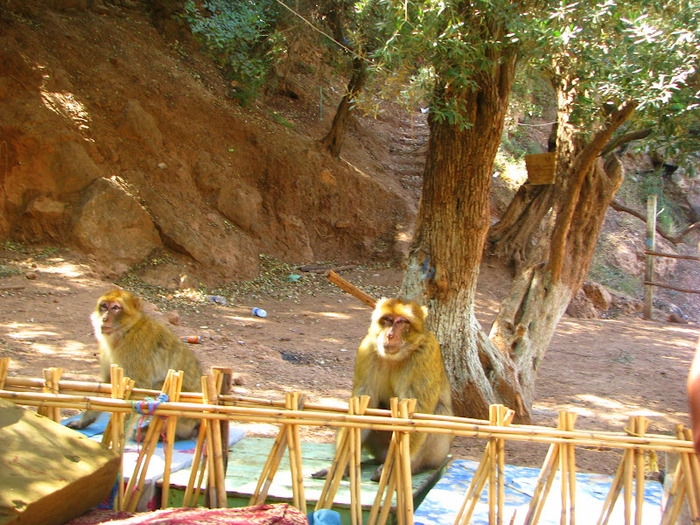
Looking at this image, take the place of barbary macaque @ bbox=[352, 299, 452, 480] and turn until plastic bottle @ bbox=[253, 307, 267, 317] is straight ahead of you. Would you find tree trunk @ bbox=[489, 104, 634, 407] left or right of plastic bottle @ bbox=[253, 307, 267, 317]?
right

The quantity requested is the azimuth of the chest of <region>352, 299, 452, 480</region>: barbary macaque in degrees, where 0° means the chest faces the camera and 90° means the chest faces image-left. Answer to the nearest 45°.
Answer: approximately 45°

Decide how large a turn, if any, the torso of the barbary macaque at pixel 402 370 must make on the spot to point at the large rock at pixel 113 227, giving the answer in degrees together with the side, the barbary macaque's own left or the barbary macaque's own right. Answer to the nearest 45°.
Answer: approximately 90° to the barbary macaque's own right

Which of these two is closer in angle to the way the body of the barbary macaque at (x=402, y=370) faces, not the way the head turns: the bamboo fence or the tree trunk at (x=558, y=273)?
the bamboo fence

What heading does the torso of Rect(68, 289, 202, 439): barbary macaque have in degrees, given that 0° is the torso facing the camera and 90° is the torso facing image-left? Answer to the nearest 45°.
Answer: approximately 45°

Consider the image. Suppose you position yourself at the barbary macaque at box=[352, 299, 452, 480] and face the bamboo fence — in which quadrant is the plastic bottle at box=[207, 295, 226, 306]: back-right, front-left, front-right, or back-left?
back-right

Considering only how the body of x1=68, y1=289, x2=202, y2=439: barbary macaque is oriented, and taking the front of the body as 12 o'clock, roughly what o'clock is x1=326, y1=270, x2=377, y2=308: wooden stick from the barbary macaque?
The wooden stick is roughly at 7 o'clock from the barbary macaque.

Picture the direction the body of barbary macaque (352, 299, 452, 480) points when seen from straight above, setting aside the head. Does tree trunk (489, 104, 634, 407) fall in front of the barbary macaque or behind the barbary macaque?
behind

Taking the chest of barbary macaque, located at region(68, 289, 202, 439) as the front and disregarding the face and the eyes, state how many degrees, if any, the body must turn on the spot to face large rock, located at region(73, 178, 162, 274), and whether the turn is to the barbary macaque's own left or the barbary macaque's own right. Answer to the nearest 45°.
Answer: approximately 135° to the barbary macaque's own right
